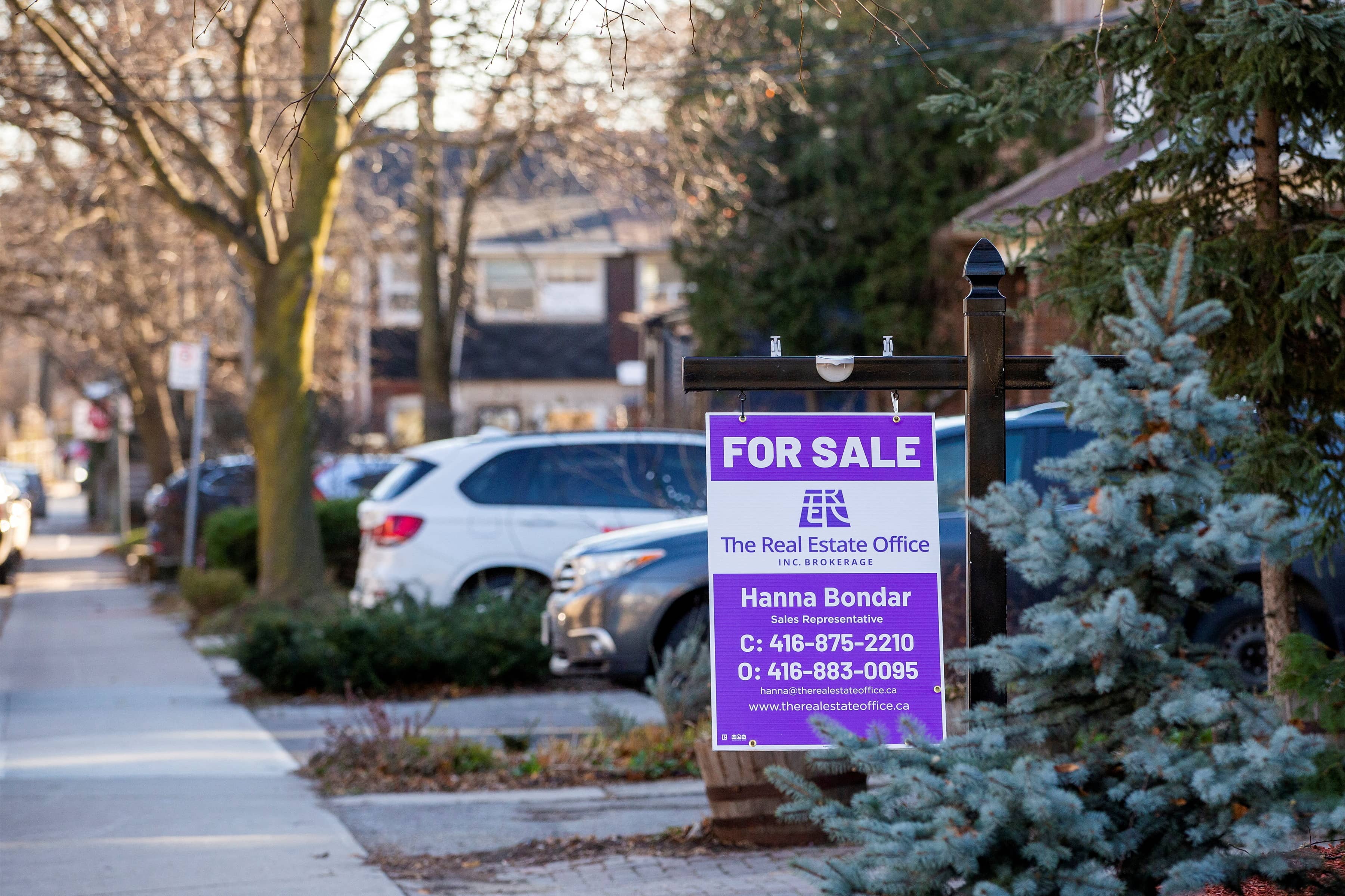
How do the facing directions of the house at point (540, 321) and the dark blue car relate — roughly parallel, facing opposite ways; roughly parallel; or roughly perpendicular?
roughly perpendicular

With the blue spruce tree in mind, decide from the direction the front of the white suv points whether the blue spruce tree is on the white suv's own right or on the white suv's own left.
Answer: on the white suv's own right

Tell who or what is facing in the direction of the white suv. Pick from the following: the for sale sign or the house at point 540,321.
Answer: the house

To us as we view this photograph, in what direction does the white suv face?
facing to the right of the viewer

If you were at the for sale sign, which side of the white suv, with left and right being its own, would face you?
right

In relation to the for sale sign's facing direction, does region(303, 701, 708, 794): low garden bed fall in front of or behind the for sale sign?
behind

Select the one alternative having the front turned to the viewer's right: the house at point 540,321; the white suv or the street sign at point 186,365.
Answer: the white suv

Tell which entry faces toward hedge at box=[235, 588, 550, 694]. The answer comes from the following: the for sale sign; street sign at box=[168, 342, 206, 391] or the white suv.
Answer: the street sign

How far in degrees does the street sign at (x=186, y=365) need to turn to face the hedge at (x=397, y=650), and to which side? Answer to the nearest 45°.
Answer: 0° — it already faces it
